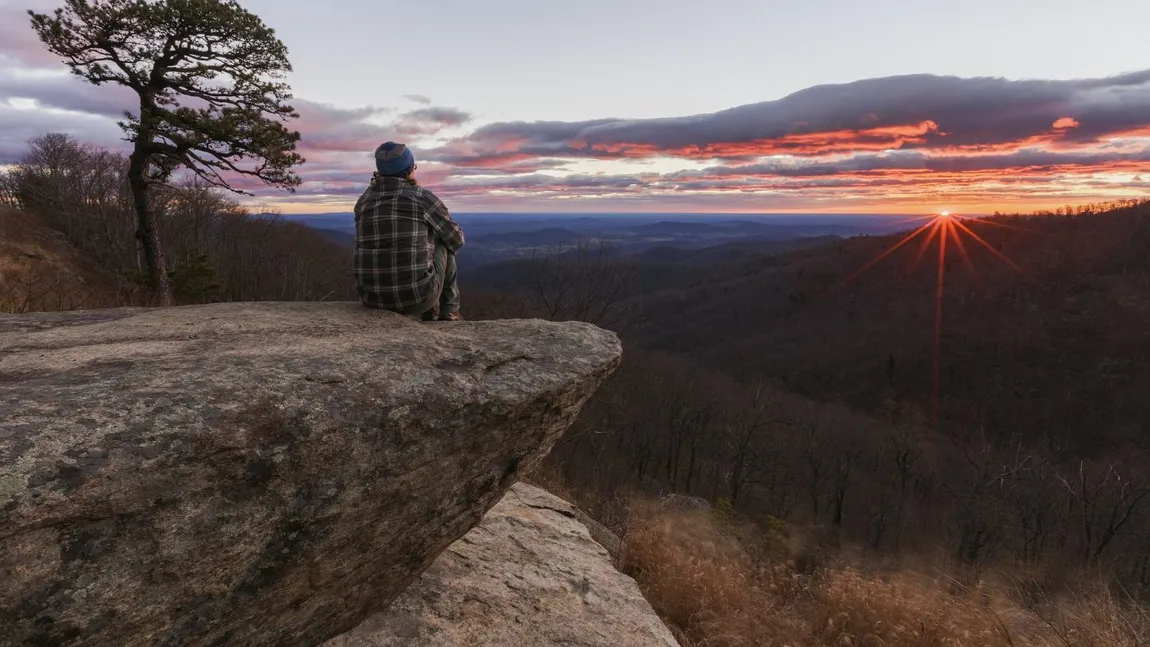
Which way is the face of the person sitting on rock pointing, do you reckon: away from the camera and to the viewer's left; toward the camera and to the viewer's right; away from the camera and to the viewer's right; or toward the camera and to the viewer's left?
away from the camera and to the viewer's right

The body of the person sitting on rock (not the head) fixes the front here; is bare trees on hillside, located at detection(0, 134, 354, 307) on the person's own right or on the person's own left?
on the person's own left

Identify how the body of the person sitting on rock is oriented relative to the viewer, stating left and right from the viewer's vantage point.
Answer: facing away from the viewer and to the right of the viewer
